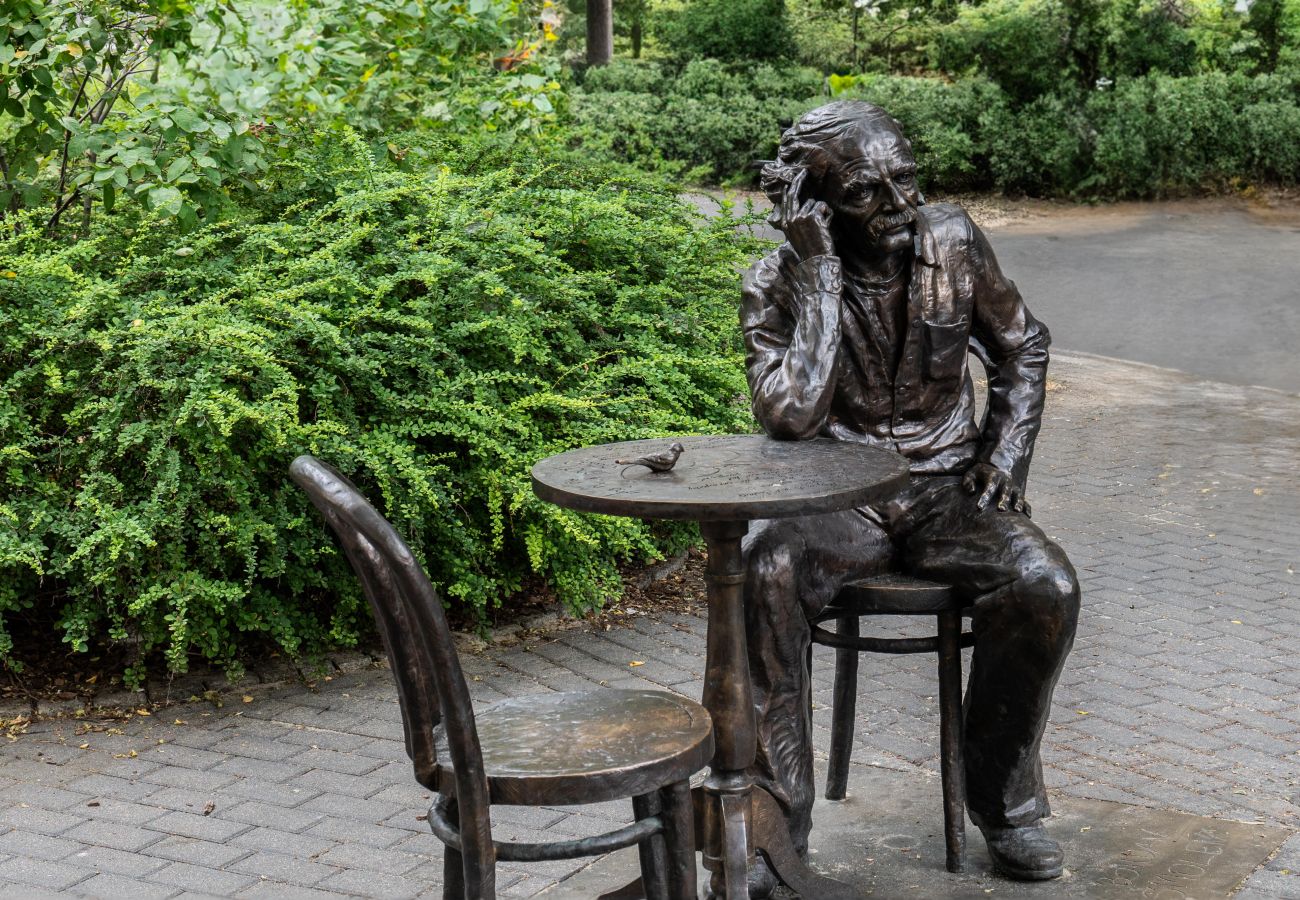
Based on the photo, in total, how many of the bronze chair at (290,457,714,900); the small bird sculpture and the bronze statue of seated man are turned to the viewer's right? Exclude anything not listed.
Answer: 2

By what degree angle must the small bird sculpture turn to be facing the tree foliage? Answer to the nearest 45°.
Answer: approximately 135° to its left

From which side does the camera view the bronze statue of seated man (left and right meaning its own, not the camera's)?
front

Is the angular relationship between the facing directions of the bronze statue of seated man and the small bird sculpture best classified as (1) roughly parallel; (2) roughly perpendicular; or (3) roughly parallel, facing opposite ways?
roughly perpendicular

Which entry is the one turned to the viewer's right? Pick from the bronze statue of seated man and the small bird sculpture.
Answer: the small bird sculpture

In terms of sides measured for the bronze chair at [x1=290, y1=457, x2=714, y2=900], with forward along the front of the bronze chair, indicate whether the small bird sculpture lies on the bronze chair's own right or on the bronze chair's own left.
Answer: on the bronze chair's own left

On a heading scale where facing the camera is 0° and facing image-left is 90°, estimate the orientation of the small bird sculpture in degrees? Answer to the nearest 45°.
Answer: approximately 270°

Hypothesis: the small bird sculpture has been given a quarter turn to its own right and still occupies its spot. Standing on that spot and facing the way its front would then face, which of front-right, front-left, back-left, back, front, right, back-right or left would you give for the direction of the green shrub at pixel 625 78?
back

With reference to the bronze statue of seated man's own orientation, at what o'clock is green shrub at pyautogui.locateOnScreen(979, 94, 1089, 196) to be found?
The green shrub is roughly at 6 o'clock from the bronze statue of seated man.

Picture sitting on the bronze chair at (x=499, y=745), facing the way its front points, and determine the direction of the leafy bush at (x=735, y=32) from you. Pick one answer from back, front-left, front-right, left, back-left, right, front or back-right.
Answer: left

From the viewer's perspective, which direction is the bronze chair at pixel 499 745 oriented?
to the viewer's right

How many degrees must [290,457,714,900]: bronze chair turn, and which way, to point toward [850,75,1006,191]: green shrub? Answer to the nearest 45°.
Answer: approximately 90° to its left
